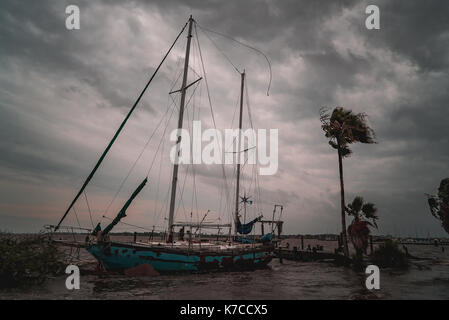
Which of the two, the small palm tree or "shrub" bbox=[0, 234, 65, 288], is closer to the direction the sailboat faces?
the shrub

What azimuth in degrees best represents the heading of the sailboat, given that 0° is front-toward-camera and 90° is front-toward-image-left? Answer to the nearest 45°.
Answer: approximately 90°

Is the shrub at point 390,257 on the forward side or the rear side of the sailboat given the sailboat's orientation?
on the rear side

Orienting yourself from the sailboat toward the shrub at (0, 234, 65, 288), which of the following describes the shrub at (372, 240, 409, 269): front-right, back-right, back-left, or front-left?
back-left

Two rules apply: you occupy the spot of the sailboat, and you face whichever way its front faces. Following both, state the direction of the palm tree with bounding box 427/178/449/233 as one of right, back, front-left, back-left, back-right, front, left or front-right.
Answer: back

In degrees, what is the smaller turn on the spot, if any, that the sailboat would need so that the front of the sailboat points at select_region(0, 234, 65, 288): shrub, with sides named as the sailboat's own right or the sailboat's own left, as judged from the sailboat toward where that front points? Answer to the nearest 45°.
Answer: approximately 45° to the sailboat's own left
